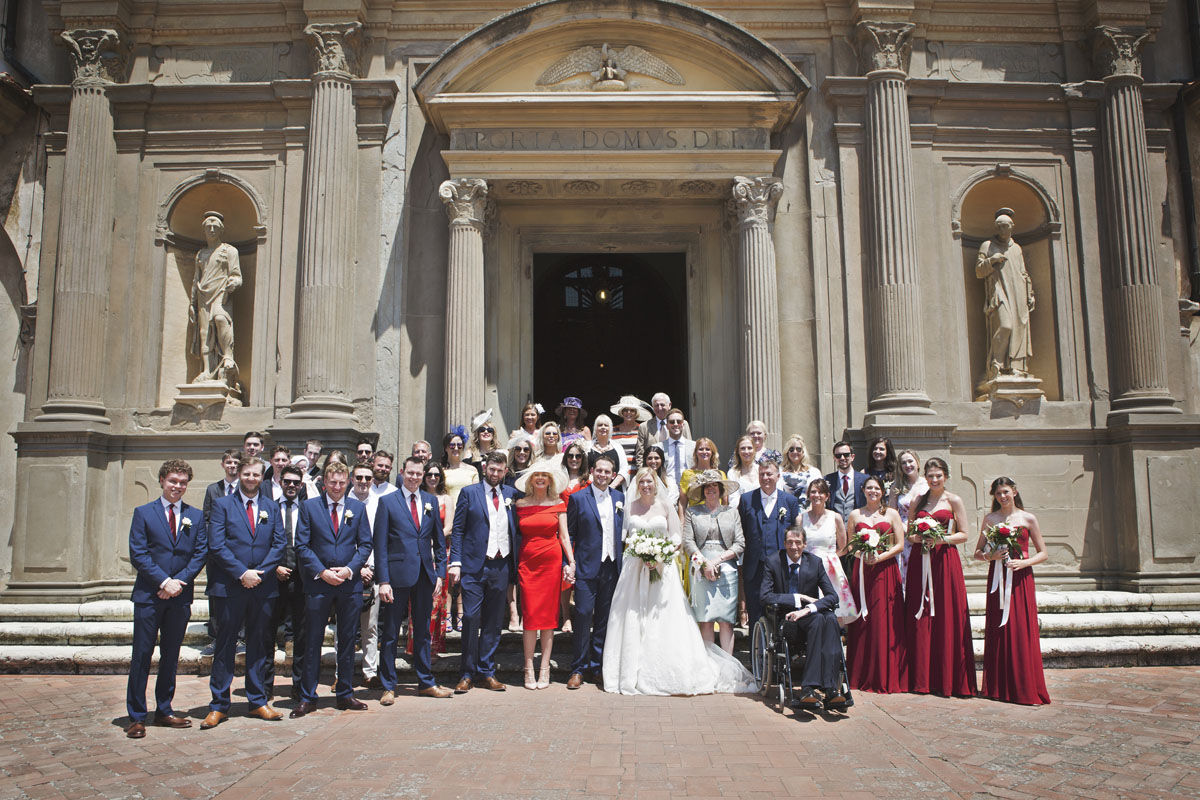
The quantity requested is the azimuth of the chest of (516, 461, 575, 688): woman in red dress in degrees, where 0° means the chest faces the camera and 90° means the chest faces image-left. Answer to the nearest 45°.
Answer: approximately 0°

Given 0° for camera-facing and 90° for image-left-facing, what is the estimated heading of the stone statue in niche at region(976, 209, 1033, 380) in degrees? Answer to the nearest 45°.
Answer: approximately 0°

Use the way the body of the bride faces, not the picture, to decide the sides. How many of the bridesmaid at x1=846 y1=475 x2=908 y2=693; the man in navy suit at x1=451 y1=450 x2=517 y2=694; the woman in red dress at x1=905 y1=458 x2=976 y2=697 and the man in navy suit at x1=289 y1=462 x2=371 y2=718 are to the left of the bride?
2

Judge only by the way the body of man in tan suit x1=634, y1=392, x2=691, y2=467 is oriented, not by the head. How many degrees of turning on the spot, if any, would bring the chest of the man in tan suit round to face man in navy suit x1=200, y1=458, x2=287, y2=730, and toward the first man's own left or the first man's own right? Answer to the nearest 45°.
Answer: approximately 45° to the first man's own right

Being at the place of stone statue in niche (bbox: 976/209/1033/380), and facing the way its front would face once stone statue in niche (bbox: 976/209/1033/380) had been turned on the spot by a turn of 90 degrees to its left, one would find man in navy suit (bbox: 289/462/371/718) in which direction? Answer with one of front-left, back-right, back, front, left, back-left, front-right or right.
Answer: back-right

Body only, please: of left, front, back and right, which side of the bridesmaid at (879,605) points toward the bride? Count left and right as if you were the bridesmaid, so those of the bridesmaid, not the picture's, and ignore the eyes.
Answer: right
